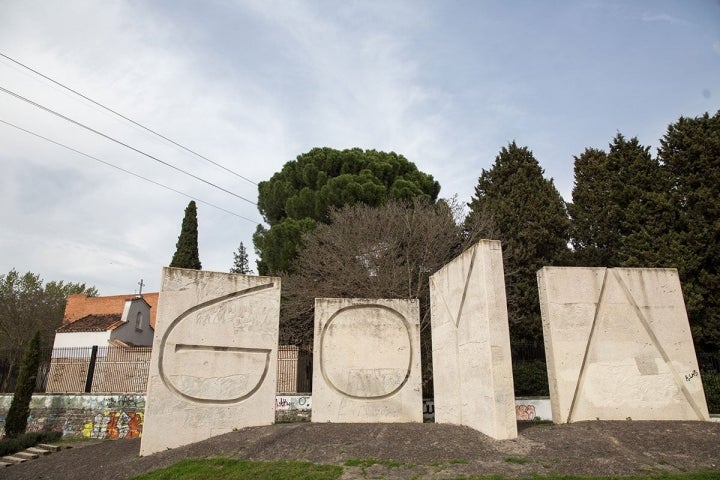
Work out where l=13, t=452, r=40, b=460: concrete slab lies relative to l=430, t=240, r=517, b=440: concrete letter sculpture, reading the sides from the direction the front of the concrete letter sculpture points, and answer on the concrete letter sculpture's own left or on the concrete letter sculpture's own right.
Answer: on the concrete letter sculpture's own right

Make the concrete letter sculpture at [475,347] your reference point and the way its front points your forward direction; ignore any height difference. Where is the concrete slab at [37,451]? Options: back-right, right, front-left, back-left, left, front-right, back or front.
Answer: front-right

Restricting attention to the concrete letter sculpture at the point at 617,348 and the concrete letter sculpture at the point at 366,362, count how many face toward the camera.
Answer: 2

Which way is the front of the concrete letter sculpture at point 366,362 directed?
toward the camera

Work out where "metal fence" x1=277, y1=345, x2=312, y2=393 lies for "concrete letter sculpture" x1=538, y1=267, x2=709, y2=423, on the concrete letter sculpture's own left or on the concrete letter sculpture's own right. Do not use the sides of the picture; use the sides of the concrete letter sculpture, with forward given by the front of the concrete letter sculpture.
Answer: on the concrete letter sculpture's own right

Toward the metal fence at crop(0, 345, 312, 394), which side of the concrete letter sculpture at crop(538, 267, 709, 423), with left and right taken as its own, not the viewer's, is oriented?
right

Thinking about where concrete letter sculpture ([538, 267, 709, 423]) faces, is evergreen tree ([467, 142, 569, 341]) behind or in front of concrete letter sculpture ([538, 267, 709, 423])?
behind

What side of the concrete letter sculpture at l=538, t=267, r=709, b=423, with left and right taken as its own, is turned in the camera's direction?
front

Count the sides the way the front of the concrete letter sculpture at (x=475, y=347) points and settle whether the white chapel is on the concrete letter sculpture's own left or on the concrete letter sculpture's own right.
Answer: on the concrete letter sculpture's own right

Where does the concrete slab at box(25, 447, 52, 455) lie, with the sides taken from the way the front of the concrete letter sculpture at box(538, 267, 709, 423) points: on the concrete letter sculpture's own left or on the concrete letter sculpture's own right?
on the concrete letter sculpture's own right

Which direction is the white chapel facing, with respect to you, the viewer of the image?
facing the viewer and to the right of the viewer
